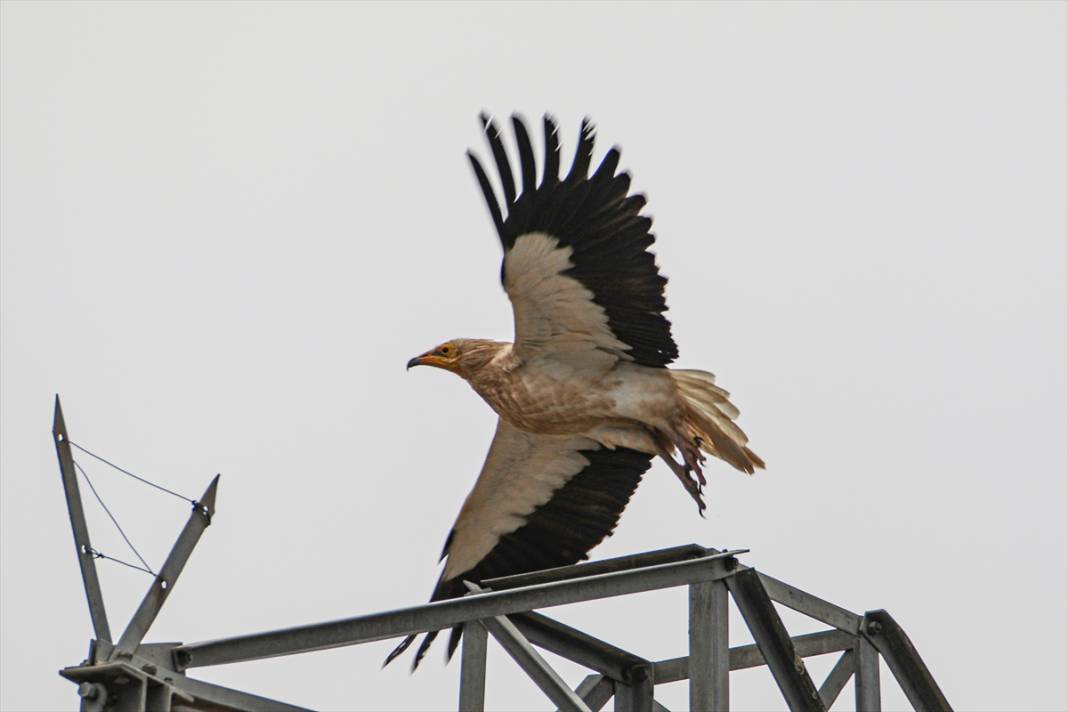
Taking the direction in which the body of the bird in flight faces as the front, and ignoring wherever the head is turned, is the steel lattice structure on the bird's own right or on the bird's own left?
on the bird's own left

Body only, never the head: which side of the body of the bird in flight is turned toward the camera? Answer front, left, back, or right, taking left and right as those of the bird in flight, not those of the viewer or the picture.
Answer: left
